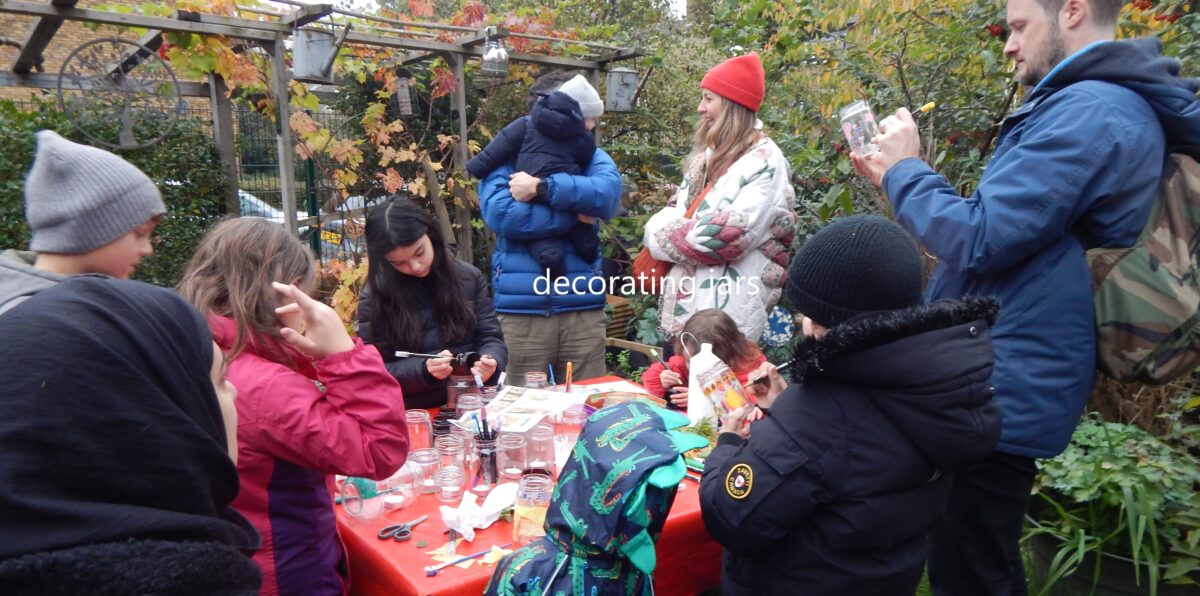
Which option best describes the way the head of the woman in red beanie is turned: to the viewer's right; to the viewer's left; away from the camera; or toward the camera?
to the viewer's left

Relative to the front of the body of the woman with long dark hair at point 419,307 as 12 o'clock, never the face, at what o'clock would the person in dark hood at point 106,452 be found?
The person in dark hood is roughly at 2 o'clock from the woman with long dark hair.

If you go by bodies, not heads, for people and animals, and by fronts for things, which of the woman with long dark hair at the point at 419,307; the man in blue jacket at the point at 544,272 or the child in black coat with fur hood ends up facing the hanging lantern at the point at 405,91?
the child in black coat with fur hood

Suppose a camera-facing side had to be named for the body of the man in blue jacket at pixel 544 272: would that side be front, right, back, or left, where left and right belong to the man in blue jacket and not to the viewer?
front

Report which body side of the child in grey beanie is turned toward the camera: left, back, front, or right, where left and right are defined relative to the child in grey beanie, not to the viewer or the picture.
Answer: right

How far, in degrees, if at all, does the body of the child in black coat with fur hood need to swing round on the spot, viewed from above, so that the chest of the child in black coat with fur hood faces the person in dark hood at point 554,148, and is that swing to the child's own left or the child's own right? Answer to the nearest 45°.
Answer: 0° — they already face them

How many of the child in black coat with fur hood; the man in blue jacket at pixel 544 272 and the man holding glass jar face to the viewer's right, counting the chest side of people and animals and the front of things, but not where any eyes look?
0

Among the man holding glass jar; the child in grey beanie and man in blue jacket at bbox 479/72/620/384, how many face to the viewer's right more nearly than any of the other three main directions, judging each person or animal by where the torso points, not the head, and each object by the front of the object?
1

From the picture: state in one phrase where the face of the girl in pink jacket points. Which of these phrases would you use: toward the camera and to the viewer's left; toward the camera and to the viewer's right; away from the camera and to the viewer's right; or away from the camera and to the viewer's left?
away from the camera and to the viewer's right

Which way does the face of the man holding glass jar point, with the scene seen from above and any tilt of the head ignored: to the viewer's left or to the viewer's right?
to the viewer's left

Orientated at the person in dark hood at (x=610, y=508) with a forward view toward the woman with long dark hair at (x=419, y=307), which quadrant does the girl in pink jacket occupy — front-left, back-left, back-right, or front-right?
front-left

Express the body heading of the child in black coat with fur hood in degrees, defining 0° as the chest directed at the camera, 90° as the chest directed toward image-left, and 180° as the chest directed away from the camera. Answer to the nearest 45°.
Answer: approximately 135°

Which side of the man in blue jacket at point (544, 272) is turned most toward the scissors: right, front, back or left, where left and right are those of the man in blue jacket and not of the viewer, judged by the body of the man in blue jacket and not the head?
front
